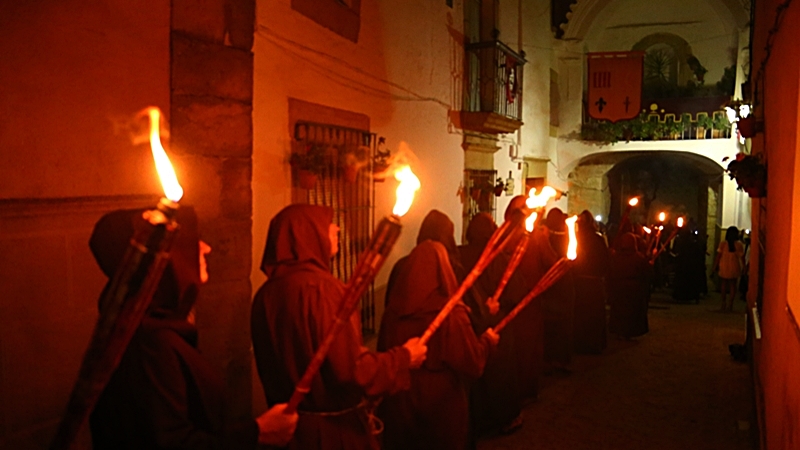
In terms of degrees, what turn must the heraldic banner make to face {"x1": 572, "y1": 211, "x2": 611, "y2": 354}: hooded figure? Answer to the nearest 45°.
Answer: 0° — it already faces them

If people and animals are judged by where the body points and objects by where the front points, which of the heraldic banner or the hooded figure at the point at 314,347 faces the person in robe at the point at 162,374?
the heraldic banner

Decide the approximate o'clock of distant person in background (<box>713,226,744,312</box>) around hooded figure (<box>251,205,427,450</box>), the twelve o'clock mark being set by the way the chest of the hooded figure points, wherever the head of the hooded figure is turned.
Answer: The distant person in background is roughly at 12 o'clock from the hooded figure.

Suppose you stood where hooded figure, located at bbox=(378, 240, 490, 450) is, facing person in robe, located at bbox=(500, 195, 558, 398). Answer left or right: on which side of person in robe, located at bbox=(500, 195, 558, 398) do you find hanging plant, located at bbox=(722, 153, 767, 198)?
right

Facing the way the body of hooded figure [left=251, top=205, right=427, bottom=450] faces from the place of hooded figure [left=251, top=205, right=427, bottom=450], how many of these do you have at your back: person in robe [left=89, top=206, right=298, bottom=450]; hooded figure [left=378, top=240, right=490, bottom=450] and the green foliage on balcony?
1

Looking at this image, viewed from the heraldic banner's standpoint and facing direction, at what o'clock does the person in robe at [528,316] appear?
The person in robe is roughly at 12 o'clock from the heraldic banner.

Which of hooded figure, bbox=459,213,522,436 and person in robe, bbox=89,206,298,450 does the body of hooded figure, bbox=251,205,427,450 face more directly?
the hooded figure

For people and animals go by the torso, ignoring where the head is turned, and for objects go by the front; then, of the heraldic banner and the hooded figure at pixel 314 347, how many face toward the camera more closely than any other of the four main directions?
1

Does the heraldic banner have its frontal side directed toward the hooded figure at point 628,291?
yes

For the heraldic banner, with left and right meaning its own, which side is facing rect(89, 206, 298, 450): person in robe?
front

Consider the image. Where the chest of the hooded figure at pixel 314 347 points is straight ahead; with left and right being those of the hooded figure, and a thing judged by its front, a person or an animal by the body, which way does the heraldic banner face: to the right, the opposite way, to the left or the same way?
the opposite way

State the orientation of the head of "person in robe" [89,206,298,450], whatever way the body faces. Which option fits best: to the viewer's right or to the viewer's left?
to the viewer's right

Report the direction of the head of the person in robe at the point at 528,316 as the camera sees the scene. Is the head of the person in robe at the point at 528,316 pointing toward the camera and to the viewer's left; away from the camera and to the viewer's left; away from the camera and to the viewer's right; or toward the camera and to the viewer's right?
away from the camera and to the viewer's right

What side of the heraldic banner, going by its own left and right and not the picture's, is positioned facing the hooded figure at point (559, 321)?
front
